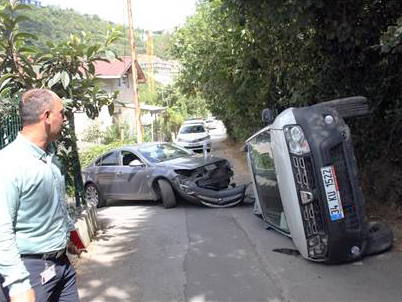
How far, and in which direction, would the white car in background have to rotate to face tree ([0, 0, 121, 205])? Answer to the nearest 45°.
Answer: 0° — it already faces it

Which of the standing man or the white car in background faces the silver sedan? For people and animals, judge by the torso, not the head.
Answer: the white car in background

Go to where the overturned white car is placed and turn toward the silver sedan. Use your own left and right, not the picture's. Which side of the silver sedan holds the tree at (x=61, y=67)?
left

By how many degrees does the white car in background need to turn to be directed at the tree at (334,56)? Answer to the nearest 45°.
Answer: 0° — it already faces it

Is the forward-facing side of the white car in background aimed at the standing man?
yes

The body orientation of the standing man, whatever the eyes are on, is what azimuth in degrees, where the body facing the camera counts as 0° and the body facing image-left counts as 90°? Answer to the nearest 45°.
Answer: approximately 315°

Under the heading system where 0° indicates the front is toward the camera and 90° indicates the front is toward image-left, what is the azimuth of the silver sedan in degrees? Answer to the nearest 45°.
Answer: approximately 315°

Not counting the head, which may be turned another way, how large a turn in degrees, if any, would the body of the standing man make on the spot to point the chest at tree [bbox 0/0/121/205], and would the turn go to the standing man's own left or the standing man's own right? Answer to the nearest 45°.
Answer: approximately 135° to the standing man's own left

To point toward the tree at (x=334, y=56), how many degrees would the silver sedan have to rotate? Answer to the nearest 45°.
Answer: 0° — it already faces it

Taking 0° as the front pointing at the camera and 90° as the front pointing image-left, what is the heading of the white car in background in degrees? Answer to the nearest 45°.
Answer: approximately 0°
